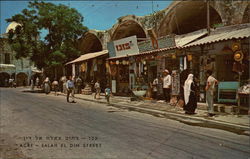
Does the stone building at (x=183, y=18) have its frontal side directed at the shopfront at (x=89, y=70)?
no

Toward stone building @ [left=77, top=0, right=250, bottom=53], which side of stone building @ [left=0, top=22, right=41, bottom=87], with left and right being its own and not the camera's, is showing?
front

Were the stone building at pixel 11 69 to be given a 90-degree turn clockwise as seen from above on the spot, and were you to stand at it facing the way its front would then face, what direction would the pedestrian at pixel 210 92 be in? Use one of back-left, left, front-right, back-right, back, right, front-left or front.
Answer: left

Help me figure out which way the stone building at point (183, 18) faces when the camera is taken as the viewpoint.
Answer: facing the viewer and to the left of the viewer

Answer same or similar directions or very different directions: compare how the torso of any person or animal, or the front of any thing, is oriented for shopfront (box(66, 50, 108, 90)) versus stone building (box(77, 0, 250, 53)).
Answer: same or similar directions

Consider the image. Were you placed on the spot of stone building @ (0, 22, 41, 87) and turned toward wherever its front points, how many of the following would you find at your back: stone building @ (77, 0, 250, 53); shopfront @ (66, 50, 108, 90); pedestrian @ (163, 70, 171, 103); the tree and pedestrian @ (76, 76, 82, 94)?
0

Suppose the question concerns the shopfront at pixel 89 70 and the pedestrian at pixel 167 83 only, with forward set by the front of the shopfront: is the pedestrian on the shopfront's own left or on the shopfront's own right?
on the shopfront's own left

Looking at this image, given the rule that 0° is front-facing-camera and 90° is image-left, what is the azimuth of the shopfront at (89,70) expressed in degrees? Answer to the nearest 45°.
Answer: approximately 45°

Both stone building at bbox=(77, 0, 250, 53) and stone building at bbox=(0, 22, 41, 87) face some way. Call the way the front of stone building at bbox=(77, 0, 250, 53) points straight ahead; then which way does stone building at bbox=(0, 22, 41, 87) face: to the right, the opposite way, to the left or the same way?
to the left

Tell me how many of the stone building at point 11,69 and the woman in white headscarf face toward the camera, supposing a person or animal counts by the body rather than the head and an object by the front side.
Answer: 1

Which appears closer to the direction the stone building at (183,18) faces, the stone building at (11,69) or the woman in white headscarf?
the woman in white headscarf
